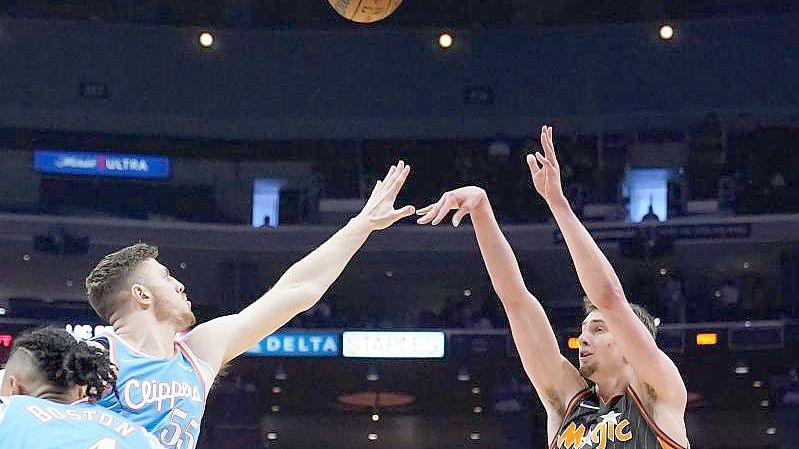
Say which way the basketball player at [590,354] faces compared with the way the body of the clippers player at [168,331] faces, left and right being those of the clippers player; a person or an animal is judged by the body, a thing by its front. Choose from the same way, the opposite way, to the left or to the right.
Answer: to the right

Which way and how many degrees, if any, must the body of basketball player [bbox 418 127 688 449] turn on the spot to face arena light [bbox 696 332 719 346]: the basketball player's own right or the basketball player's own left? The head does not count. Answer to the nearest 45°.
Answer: approximately 135° to the basketball player's own right

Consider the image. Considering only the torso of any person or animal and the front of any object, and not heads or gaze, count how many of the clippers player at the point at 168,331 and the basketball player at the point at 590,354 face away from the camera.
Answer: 0

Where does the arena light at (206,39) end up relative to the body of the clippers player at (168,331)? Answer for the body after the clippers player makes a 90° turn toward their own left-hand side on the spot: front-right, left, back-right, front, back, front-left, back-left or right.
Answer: front-left

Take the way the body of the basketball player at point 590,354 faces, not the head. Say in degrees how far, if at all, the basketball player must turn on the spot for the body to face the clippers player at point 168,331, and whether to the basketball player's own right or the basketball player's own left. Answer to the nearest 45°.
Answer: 0° — they already face them

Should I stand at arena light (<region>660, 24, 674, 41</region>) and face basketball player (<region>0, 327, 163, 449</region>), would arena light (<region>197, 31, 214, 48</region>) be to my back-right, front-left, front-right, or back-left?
front-right

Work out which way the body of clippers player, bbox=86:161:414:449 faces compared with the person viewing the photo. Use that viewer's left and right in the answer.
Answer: facing the viewer and to the right of the viewer

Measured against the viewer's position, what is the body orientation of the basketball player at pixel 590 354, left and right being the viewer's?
facing the viewer and to the left of the viewer

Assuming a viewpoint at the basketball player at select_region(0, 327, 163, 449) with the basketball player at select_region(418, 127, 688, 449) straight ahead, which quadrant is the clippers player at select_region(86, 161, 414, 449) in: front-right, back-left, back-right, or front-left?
front-left

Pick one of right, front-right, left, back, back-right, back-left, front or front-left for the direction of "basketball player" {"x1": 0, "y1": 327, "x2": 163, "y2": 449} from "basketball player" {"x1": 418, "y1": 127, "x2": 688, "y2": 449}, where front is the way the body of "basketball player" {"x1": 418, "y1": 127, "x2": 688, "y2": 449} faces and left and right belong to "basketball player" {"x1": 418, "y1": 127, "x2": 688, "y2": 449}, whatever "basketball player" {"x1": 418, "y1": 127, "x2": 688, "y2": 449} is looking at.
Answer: front

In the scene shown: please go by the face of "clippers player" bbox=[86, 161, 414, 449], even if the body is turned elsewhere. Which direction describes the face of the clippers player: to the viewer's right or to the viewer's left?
to the viewer's right

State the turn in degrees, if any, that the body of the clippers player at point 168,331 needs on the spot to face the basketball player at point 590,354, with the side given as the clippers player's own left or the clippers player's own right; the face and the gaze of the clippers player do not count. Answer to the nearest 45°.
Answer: approximately 45° to the clippers player's own left

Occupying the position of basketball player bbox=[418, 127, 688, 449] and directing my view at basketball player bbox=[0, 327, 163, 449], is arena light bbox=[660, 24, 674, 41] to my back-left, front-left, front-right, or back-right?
back-right

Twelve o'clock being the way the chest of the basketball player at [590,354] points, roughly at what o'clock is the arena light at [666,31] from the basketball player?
The arena light is roughly at 5 o'clock from the basketball player.
